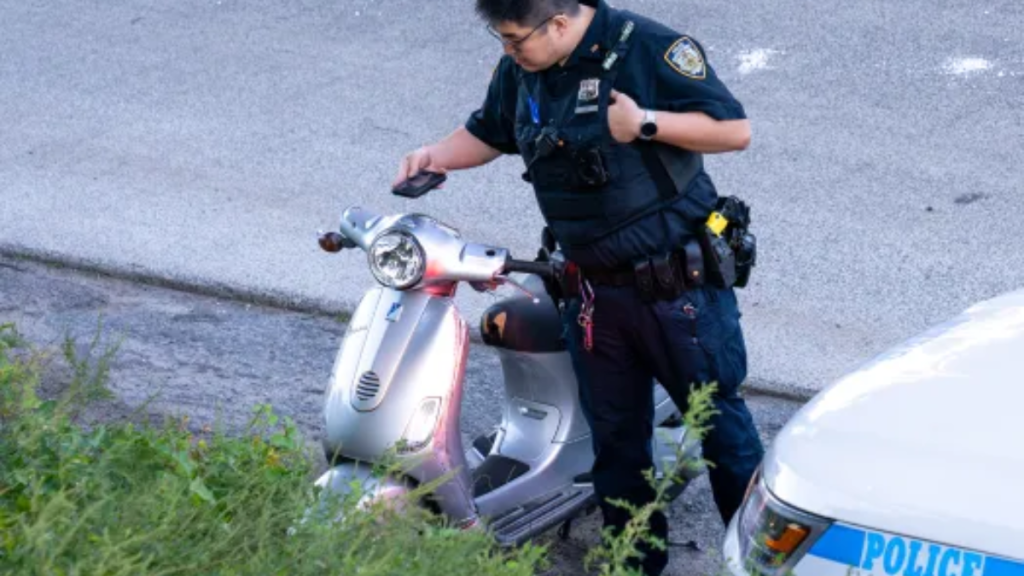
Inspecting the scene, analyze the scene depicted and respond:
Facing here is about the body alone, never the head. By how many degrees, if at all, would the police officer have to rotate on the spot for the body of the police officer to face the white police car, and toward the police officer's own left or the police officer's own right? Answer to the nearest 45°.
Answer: approximately 90° to the police officer's own left

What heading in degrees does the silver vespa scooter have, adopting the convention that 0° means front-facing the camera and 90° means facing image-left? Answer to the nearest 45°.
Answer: approximately 45°

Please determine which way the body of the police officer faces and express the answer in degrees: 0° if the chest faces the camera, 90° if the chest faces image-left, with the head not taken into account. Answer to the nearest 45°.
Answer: approximately 45°

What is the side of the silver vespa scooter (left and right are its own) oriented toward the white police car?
left
